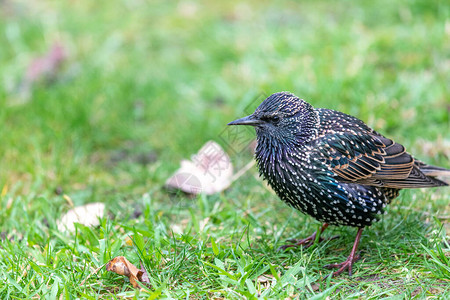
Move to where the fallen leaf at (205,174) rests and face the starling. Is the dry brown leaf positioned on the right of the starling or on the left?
right

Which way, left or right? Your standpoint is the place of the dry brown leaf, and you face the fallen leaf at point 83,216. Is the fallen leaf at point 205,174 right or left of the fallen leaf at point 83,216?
right

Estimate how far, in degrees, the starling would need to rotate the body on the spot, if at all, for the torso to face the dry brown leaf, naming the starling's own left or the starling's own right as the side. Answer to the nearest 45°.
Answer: approximately 45° to the starling's own left

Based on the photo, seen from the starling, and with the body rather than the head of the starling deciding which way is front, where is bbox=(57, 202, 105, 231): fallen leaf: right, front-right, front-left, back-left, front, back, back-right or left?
front

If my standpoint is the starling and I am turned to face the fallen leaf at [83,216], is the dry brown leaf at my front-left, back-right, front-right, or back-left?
front-left

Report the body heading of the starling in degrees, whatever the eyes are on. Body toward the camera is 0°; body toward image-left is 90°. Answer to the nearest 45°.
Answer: approximately 90°

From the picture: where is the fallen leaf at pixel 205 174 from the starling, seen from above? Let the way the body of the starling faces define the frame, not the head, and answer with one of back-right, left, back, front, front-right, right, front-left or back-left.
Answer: front-right
